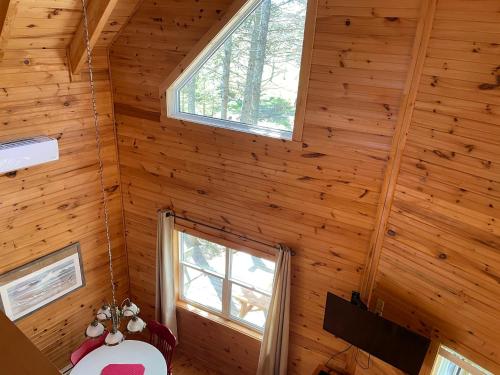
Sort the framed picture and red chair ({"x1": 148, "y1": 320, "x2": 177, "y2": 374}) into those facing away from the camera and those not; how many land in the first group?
0

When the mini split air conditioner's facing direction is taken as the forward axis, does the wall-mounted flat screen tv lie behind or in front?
in front

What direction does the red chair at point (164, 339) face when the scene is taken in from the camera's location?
facing the viewer and to the left of the viewer

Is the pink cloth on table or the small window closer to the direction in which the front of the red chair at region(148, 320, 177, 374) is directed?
the pink cloth on table

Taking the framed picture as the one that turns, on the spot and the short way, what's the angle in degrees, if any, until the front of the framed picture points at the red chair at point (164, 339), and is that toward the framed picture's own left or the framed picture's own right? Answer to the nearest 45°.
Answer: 0° — it already faces it

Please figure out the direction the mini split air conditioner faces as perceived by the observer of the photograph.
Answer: facing the viewer and to the right of the viewer

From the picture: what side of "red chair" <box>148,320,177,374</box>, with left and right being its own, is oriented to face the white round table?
front

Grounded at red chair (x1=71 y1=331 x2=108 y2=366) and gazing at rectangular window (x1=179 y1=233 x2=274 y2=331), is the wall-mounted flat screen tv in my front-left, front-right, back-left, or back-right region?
front-right

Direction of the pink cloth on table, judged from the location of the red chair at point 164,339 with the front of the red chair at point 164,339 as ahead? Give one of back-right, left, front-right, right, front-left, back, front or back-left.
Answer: front

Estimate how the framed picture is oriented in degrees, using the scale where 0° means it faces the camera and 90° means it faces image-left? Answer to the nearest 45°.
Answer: approximately 315°

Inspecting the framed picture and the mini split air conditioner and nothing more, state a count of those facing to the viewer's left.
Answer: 0

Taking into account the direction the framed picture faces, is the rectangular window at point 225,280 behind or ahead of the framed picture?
ahead

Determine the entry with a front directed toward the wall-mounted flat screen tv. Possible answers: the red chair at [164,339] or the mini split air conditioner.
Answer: the mini split air conditioner
